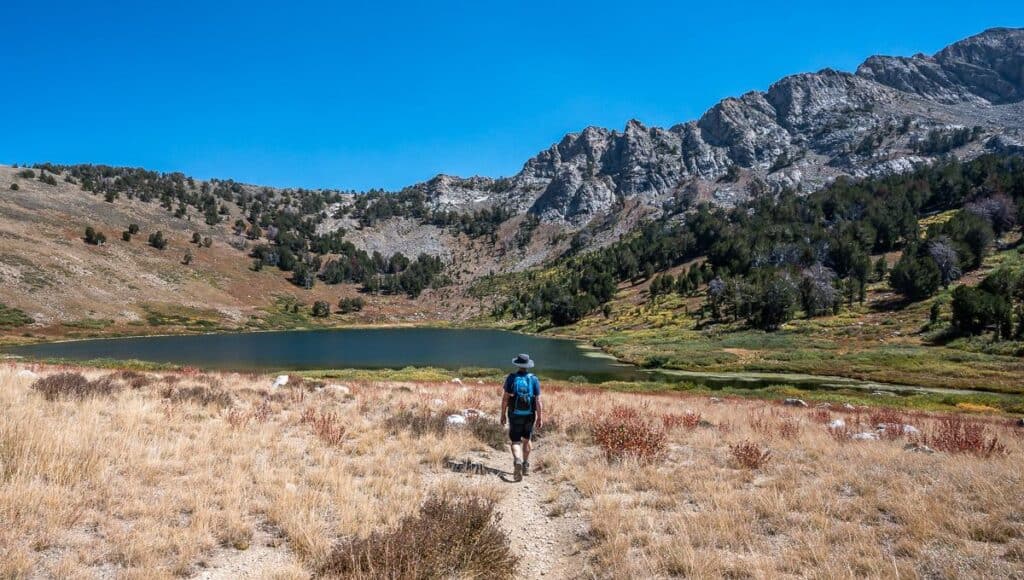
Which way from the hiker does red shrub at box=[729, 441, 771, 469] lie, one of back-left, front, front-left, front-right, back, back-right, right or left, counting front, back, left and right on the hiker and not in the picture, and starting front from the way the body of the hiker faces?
right

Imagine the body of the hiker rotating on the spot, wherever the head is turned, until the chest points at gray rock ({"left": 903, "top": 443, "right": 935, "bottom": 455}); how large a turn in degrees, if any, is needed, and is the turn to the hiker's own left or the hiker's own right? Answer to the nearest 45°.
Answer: approximately 90° to the hiker's own right

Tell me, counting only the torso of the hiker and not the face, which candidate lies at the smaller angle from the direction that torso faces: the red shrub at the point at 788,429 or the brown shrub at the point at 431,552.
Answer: the red shrub

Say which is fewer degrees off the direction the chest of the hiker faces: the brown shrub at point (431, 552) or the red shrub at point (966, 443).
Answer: the red shrub

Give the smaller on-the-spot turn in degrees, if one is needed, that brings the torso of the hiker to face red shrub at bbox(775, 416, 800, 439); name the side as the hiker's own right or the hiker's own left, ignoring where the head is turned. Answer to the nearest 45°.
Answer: approximately 45° to the hiker's own right

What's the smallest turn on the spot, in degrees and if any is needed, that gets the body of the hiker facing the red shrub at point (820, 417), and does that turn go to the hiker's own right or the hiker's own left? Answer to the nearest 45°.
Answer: approximately 45° to the hiker's own right

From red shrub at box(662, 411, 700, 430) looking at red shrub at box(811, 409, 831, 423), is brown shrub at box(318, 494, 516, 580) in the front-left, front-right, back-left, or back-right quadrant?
back-right

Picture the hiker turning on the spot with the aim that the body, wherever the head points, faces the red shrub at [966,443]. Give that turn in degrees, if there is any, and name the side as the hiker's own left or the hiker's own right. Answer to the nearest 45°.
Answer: approximately 90° to the hiker's own right

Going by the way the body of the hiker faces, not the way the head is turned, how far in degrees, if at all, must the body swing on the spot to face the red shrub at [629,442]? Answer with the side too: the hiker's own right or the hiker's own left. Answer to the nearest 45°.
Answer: approximately 45° to the hiker's own right

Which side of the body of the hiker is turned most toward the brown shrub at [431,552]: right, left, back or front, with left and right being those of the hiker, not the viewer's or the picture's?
back

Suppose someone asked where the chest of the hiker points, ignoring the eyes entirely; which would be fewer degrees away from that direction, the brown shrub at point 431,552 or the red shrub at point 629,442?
the red shrub

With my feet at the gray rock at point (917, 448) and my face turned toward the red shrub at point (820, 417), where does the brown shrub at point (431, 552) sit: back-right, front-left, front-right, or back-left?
back-left

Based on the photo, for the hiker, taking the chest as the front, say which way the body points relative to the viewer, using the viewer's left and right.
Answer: facing away from the viewer

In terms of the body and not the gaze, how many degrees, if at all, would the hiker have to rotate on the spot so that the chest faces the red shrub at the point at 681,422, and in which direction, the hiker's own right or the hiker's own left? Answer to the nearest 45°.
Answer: approximately 45° to the hiker's own right
